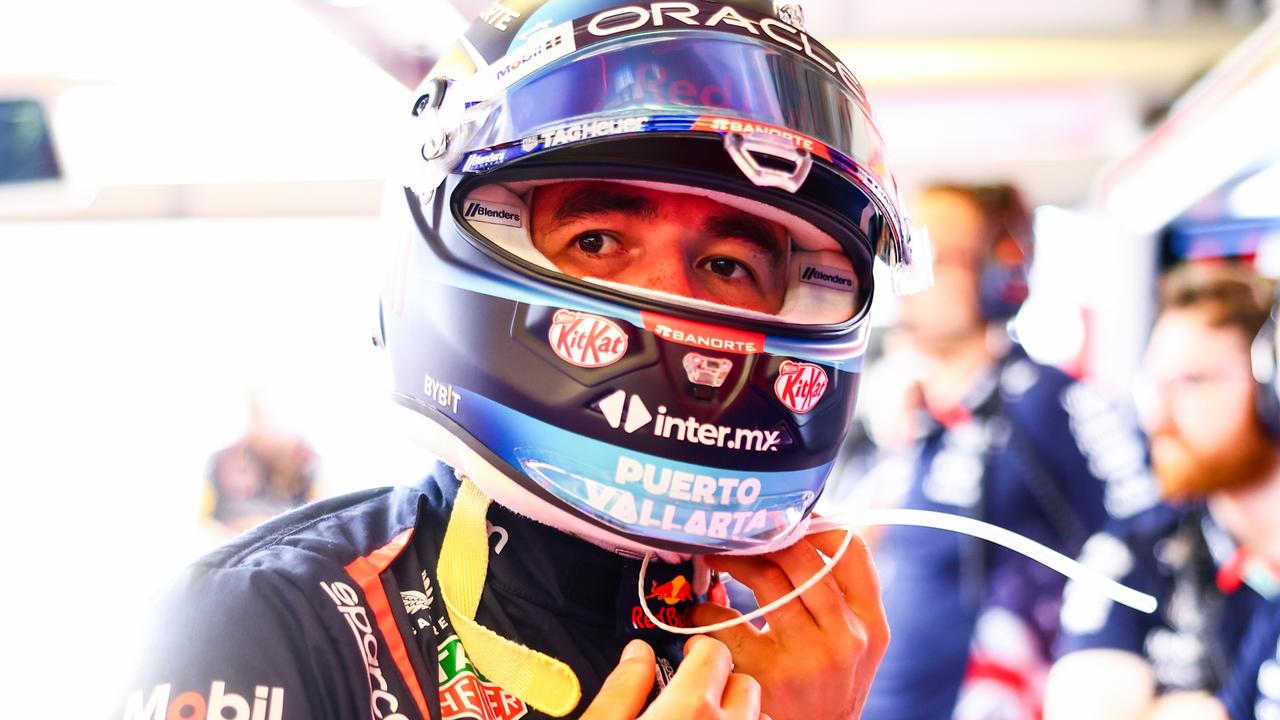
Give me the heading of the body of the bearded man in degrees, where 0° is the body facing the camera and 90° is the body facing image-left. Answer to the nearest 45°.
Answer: approximately 45°

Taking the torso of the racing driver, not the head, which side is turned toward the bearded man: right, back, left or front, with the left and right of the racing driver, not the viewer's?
left

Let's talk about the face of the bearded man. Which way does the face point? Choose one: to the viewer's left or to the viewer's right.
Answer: to the viewer's left

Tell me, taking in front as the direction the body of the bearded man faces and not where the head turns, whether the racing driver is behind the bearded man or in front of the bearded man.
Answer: in front

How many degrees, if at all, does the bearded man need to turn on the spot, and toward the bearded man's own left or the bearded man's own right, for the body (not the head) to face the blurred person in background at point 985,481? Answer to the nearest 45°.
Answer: approximately 45° to the bearded man's own right

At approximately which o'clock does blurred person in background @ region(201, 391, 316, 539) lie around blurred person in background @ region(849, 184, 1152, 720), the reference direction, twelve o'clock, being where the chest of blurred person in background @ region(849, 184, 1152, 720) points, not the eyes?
blurred person in background @ region(201, 391, 316, 539) is roughly at 2 o'clock from blurred person in background @ region(849, 184, 1152, 720).

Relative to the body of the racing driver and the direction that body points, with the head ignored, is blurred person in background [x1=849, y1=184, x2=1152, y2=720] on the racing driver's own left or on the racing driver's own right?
on the racing driver's own left

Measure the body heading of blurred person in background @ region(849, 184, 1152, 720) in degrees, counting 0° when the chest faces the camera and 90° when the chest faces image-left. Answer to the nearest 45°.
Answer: approximately 45°

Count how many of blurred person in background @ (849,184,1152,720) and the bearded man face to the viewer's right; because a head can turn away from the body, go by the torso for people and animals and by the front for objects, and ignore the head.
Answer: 0
